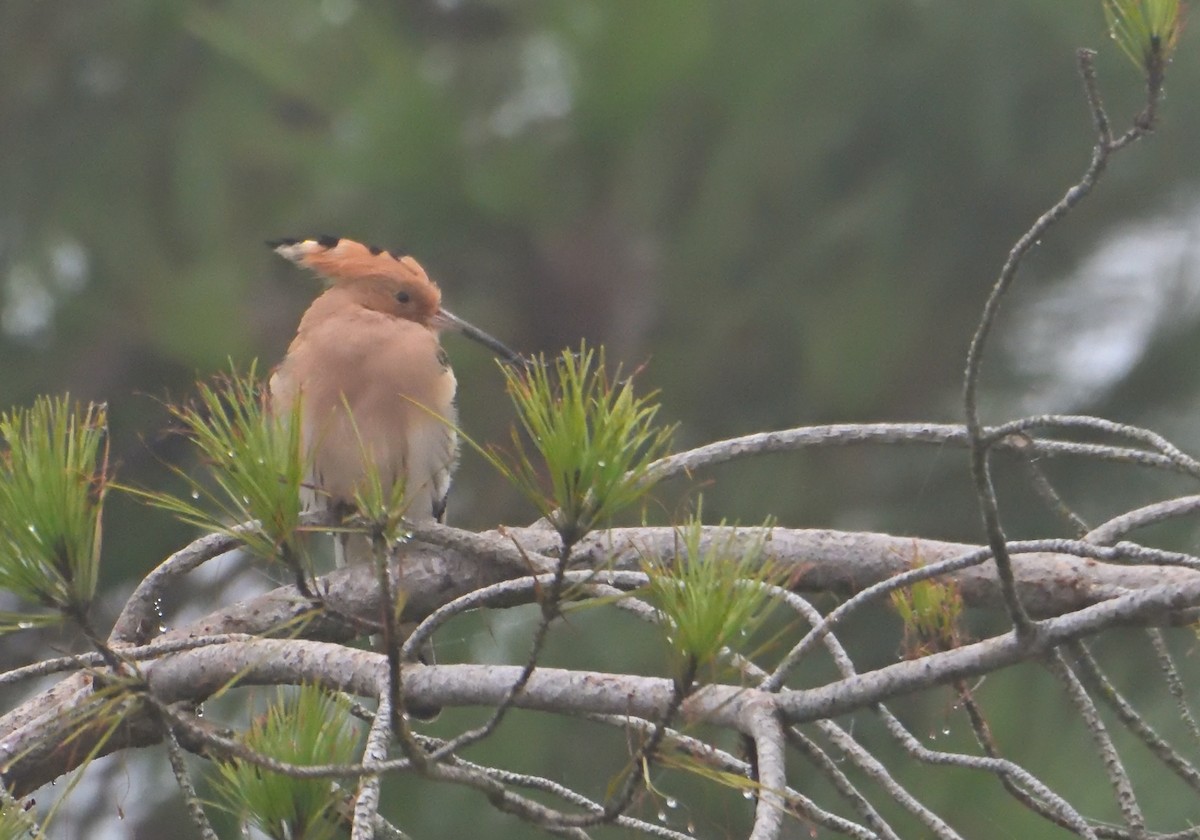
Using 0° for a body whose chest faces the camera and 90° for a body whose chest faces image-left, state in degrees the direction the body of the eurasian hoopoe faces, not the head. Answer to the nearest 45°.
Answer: approximately 0°
